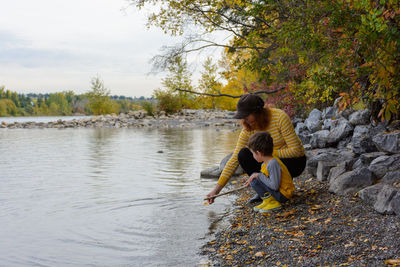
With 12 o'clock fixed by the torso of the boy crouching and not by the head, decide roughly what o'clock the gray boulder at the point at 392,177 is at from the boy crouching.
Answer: The gray boulder is roughly at 6 o'clock from the boy crouching.

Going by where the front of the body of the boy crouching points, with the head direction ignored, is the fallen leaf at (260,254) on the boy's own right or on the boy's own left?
on the boy's own left

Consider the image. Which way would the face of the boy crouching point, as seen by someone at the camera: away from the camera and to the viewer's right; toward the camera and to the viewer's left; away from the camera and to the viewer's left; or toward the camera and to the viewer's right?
away from the camera and to the viewer's left

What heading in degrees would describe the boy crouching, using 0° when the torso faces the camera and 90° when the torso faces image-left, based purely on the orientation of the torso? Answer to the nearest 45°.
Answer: approximately 90°

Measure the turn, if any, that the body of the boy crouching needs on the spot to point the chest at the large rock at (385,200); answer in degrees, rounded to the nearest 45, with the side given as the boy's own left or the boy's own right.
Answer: approximately 135° to the boy's own left

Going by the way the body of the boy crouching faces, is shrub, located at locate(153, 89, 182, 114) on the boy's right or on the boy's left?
on the boy's right

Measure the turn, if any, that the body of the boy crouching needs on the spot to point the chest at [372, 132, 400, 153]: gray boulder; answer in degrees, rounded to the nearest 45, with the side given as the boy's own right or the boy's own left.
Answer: approximately 135° to the boy's own right

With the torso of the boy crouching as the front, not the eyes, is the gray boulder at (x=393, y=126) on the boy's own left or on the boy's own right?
on the boy's own right

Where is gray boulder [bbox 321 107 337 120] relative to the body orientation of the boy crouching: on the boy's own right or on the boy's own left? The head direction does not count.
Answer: on the boy's own right
